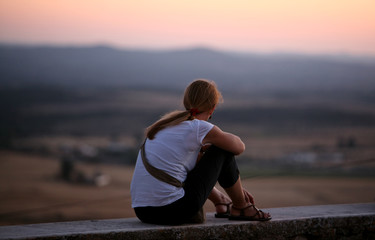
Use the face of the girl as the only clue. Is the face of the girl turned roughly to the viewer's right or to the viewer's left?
to the viewer's right

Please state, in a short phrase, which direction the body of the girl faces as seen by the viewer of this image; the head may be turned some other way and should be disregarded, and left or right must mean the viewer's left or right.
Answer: facing away from the viewer and to the right of the viewer
